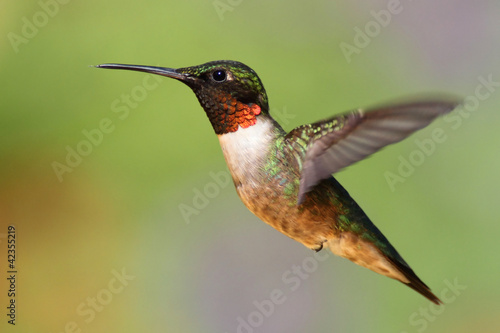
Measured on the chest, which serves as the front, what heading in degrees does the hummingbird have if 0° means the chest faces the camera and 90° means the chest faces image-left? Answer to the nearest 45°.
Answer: approximately 90°
